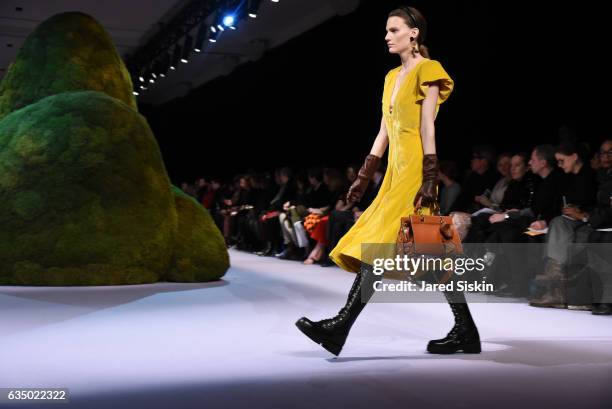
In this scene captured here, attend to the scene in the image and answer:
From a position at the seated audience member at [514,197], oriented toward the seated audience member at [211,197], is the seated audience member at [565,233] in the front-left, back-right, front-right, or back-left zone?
back-left

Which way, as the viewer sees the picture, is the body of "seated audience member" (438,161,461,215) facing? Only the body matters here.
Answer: to the viewer's left

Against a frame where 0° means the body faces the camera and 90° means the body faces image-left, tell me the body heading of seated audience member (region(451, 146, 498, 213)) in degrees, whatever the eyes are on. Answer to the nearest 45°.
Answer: approximately 45°

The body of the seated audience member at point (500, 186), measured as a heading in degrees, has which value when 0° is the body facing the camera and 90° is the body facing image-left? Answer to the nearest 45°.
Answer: approximately 45°

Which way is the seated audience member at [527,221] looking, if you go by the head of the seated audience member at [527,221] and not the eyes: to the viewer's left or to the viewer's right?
to the viewer's left

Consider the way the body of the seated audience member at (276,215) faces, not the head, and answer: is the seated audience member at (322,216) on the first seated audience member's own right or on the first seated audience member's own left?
on the first seated audience member's own left
